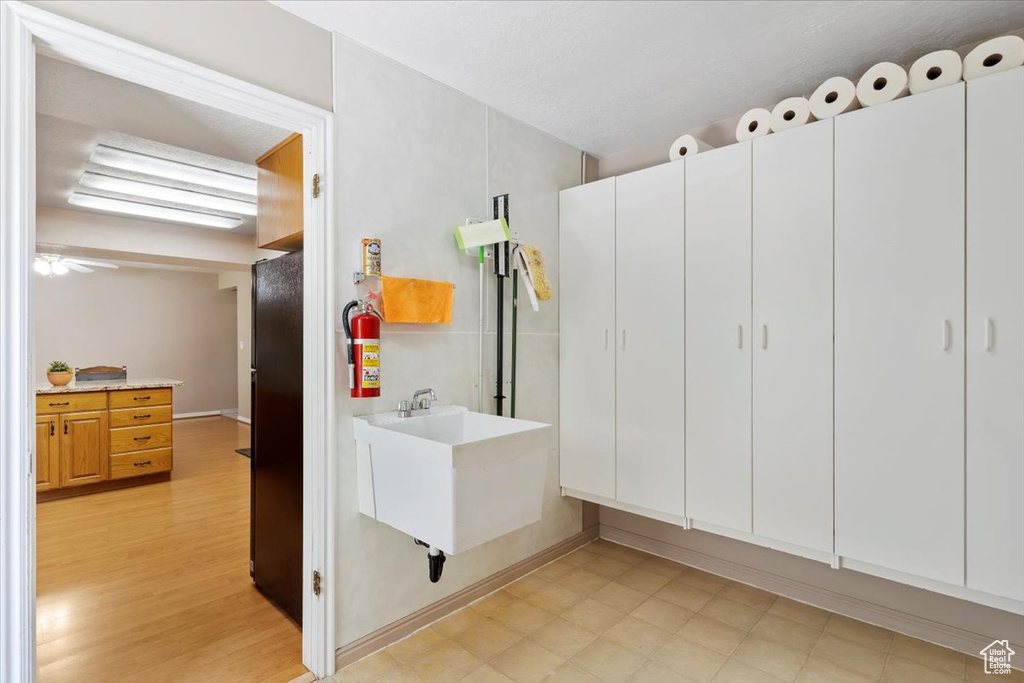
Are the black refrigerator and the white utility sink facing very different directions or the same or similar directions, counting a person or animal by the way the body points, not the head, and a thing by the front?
very different directions

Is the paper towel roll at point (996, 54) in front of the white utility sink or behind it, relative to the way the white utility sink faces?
in front

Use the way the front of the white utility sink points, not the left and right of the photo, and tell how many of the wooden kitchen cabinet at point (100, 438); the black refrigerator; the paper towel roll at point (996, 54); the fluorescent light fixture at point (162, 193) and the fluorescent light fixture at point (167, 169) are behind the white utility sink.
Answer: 4

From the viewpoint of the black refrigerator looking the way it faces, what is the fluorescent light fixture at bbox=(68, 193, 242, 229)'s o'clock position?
The fluorescent light fixture is roughly at 1 o'clock from the black refrigerator.

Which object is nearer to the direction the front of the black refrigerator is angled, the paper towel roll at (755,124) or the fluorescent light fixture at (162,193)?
the fluorescent light fixture

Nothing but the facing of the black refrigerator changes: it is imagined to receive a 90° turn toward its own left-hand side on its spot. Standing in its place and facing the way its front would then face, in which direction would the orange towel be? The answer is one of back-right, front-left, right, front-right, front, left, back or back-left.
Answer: left

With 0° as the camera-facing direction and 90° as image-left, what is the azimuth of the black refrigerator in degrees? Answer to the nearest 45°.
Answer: approximately 135°

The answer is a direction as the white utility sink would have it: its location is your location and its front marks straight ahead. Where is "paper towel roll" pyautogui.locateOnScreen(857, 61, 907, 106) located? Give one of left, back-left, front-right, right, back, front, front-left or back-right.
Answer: front-left

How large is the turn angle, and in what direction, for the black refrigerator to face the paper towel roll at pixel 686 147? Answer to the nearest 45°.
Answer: approximately 180°

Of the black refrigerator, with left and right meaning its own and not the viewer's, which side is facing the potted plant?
front

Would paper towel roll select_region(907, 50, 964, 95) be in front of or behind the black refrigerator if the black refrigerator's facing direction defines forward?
behind

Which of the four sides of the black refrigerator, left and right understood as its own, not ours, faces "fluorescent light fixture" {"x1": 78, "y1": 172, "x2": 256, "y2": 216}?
front

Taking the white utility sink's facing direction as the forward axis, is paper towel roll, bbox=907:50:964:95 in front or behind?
in front

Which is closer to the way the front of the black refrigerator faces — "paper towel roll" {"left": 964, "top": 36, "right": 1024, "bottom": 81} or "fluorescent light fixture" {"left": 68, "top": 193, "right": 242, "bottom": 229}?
the fluorescent light fixture

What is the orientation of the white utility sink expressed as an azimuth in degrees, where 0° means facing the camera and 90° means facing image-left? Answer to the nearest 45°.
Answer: approximately 315°
